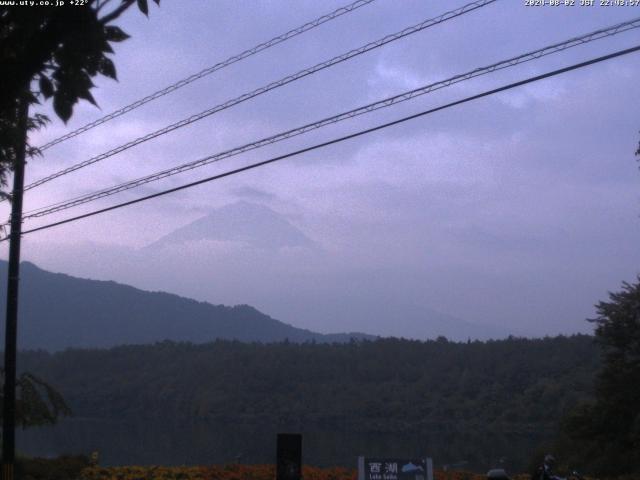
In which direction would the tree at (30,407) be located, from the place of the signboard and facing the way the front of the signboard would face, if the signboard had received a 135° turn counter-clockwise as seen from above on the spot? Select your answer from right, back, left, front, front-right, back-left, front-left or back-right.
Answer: left

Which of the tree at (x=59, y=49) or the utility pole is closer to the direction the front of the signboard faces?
the tree

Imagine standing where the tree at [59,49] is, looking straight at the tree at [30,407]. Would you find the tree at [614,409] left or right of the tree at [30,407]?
right

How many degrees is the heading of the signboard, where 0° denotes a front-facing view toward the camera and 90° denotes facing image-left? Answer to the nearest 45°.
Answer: approximately 0°

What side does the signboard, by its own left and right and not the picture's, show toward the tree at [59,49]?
front

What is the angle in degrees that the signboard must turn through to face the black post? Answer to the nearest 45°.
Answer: approximately 90° to its right

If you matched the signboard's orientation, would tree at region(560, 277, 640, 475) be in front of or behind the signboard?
behind
